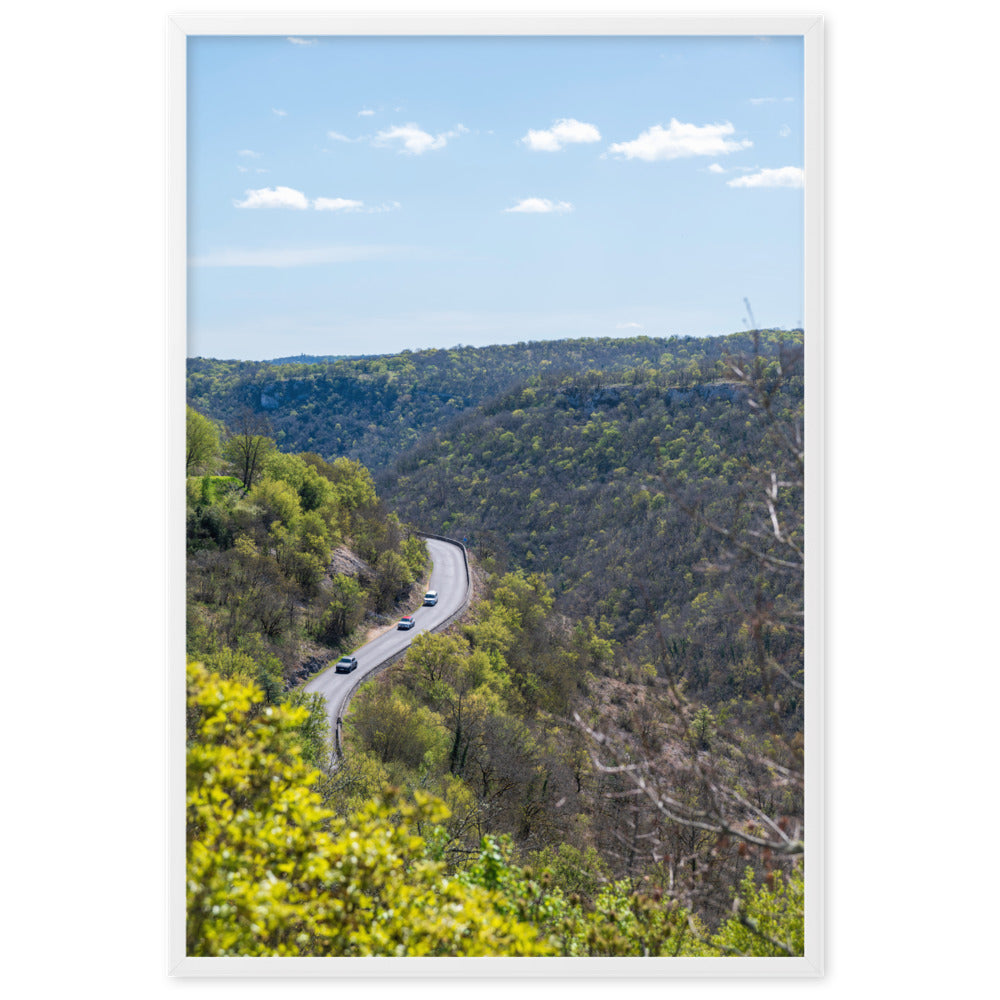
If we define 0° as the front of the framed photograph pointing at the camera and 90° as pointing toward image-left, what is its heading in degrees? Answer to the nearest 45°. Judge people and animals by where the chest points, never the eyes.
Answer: approximately 0°
